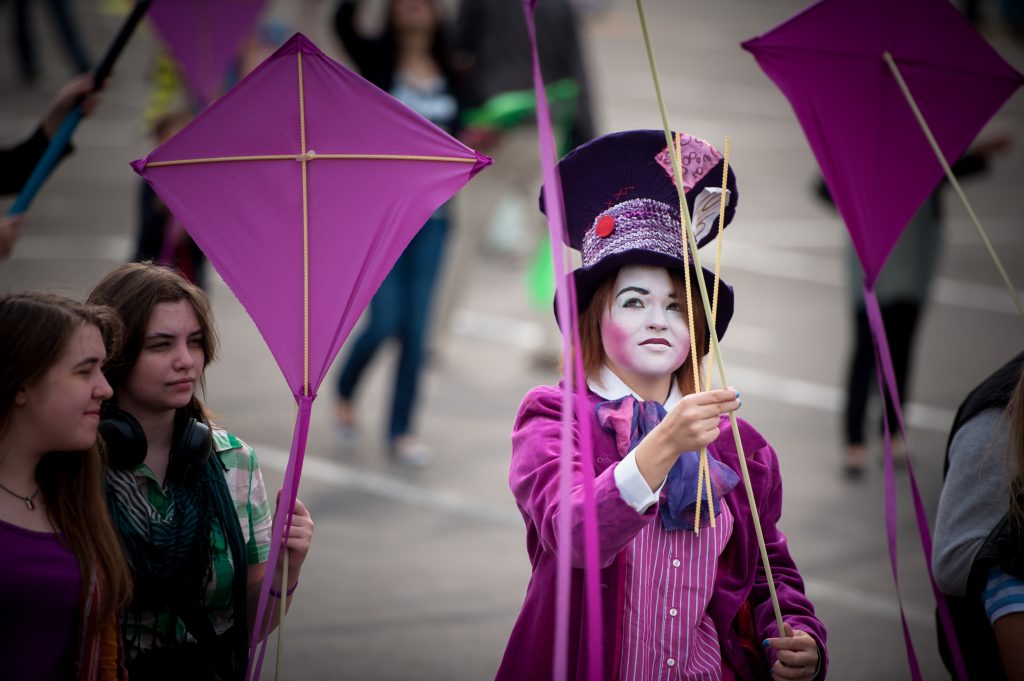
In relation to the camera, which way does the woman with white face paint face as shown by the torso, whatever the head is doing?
toward the camera

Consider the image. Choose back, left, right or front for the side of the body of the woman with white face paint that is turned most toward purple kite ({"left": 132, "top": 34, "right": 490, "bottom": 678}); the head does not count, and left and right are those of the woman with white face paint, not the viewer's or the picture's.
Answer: right

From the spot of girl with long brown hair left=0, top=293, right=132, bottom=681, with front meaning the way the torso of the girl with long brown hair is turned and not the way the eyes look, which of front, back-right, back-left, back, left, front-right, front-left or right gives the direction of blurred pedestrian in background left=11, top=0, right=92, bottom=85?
back-left

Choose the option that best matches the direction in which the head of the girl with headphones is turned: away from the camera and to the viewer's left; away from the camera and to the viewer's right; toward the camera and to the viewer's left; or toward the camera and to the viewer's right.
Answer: toward the camera and to the viewer's right

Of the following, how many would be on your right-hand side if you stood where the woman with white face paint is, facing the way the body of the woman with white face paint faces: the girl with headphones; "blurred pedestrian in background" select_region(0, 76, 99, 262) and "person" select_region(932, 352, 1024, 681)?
2

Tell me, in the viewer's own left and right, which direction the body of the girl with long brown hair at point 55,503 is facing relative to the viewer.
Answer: facing the viewer and to the right of the viewer

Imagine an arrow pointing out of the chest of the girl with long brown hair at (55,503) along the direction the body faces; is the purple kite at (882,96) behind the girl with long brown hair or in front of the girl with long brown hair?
in front

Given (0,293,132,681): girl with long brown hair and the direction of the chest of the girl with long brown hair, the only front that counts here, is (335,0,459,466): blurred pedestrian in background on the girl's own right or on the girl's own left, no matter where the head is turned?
on the girl's own left
